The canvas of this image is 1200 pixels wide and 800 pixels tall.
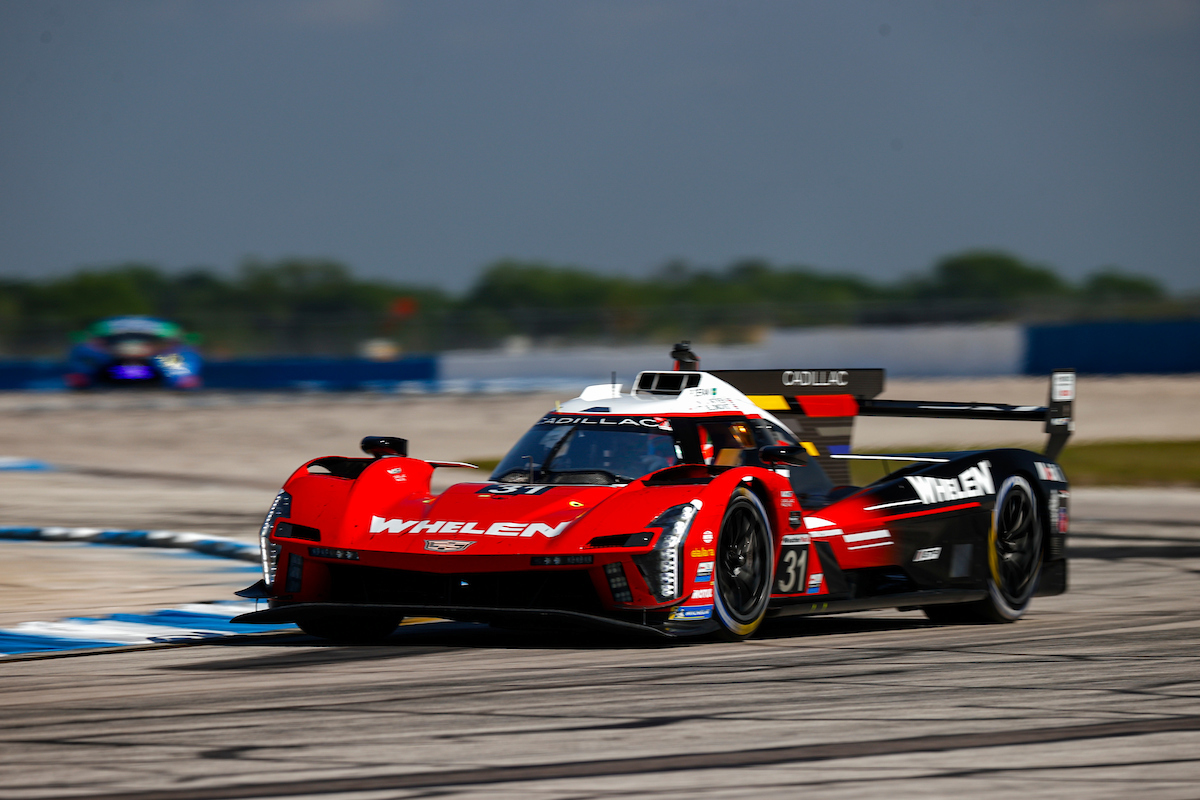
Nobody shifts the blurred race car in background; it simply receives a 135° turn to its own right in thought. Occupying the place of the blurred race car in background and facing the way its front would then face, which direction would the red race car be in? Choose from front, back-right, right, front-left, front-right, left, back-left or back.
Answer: back-left

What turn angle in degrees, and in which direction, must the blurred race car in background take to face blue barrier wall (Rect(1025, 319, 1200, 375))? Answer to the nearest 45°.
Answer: approximately 90° to its left

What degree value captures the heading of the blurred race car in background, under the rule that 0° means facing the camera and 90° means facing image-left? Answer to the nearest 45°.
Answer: approximately 0°

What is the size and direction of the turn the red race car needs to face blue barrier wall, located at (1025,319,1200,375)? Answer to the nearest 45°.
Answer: approximately 135° to its right
